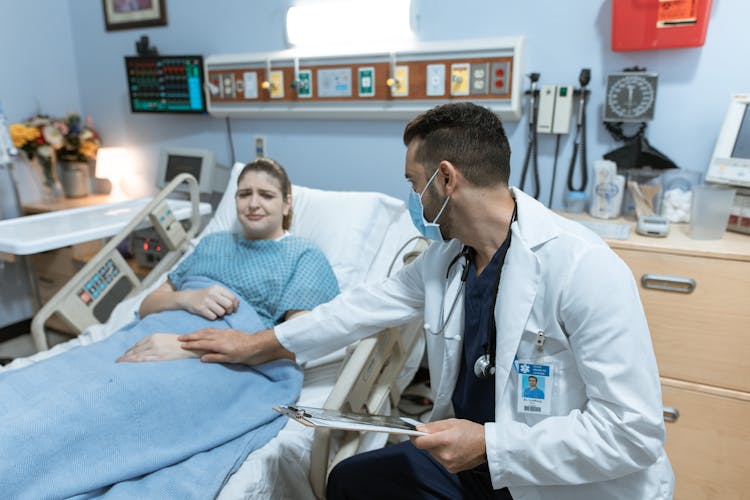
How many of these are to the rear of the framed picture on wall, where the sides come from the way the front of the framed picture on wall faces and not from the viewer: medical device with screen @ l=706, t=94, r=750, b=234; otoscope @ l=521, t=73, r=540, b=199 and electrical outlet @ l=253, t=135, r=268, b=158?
0

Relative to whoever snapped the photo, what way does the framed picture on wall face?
facing the viewer

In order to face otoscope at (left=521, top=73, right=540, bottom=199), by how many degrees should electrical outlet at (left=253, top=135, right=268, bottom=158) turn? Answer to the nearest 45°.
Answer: approximately 45° to its left

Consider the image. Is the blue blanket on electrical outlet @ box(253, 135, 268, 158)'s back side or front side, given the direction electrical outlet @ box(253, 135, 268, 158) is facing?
on the front side

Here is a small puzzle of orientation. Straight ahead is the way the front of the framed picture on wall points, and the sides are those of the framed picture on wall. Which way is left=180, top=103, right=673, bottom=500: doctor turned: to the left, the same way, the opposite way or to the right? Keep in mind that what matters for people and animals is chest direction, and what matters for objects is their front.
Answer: to the right

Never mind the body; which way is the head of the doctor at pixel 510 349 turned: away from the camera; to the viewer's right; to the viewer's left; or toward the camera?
to the viewer's left

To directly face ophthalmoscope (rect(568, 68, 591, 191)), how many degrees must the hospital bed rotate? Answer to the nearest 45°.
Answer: approximately 135° to its left

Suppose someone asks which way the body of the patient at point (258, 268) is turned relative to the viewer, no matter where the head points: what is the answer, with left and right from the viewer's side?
facing the viewer and to the left of the viewer

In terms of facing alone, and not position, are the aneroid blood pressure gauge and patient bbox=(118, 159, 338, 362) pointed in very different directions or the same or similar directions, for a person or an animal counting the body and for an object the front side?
same or similar directions

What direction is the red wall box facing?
toward the camera

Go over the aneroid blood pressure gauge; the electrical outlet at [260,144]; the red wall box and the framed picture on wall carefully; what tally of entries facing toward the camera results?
4

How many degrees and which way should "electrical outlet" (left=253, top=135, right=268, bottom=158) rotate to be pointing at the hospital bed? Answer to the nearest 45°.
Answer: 0° — it already faces it

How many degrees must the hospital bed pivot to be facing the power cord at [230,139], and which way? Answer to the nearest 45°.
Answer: approximately 135° to its right

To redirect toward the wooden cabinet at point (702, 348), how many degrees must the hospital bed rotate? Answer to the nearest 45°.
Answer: approximately 90° to its left

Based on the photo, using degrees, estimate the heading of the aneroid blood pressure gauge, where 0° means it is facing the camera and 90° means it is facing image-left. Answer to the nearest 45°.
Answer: approximately 0°

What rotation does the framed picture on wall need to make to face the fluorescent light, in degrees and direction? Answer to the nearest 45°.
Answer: approximately 45° to its left

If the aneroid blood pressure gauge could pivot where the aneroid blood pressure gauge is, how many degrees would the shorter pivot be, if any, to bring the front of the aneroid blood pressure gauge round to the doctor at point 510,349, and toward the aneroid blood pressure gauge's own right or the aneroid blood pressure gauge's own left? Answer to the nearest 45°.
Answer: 0° — it already faces them

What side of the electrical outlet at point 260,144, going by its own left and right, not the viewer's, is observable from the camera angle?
front

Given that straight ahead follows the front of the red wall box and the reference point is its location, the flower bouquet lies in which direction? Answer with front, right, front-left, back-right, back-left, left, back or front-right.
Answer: right
